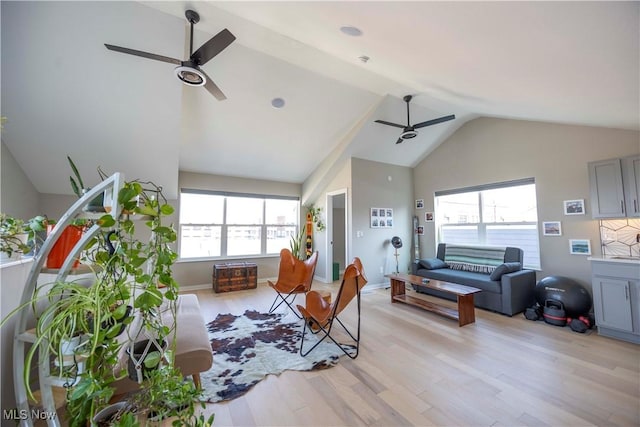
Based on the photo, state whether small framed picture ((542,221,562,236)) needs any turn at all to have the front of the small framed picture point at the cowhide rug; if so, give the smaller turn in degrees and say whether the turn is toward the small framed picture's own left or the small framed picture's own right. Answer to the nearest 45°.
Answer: approximately 45° to the small framed picture's own right

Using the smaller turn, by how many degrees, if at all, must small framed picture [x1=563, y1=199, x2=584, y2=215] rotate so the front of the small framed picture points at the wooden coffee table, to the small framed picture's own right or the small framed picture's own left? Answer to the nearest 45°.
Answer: approximately 45° to the small framed picture's own right

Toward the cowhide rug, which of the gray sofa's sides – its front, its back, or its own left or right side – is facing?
front

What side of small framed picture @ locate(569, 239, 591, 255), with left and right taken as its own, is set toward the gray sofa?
right

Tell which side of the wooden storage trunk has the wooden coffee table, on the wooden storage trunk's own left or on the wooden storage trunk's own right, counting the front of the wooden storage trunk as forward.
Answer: on the wooden storage trunk's own left

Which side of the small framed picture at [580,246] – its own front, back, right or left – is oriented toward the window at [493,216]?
right

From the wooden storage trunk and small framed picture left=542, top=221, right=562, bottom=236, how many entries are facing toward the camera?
2

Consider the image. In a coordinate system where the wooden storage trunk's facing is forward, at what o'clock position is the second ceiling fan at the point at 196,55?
The second ceiling fan is roughly at 12 o'clock from the wooden storage trunk.

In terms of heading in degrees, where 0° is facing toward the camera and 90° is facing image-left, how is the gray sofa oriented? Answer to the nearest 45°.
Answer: approximately 45°

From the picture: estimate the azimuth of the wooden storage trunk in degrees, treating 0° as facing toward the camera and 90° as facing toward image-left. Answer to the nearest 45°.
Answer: approximately 0°
